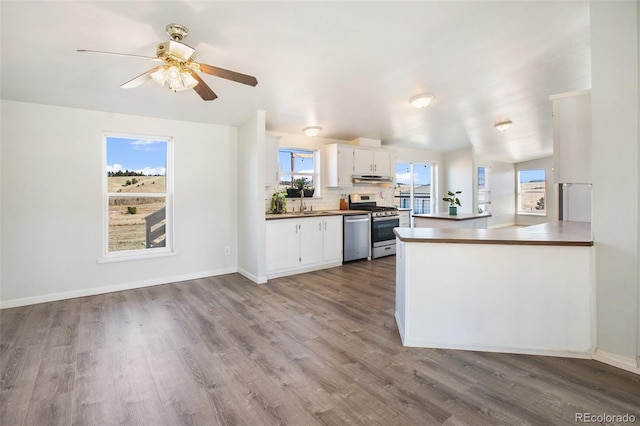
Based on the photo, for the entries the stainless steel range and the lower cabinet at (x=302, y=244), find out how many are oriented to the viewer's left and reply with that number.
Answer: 0

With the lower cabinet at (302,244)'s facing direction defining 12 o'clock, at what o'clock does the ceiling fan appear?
The ceiling fan is roughly at 2 o'clock from the lower cabinet.

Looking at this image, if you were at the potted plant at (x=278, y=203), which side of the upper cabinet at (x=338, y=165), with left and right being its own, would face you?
right

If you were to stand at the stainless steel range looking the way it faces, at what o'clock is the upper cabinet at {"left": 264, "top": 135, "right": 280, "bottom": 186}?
The upper cabinet is roughly at 3 o'clock from the stainless steel range.

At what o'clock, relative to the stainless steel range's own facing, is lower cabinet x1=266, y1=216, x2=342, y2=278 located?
The lower cabinet is roughly at 3 o'clock from the stainless steel range.

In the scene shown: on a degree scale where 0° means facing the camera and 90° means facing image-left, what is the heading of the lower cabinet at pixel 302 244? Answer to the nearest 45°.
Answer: approximately 315°

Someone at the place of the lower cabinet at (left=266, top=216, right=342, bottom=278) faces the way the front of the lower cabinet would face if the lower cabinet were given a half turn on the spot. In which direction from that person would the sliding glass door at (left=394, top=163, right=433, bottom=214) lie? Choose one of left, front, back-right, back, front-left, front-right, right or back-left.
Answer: right

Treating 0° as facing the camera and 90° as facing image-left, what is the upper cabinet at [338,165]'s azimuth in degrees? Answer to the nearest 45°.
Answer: approximately 315°

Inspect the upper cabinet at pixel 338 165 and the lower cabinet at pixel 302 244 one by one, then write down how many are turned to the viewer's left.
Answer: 0
